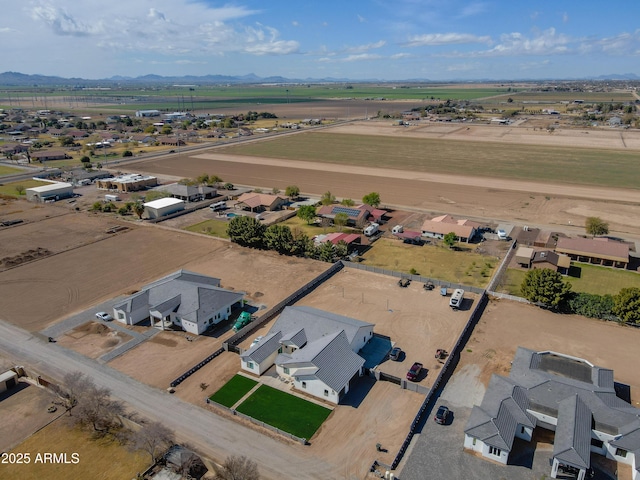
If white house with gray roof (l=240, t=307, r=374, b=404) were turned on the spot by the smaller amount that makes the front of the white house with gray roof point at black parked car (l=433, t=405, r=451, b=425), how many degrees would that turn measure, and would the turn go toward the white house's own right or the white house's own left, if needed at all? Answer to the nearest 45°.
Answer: approximately 90° to the white house's own left

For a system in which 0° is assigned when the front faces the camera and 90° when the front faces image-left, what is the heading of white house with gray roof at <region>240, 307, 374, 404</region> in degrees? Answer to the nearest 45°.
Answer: approximately 45°

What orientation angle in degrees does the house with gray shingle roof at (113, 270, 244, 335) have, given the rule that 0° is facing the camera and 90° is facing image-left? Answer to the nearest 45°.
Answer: approximately 45°

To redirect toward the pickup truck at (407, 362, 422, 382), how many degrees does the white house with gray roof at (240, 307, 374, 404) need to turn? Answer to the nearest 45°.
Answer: approximately 135° to its left

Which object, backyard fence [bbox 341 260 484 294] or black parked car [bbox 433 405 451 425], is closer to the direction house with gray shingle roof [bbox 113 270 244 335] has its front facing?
the black parked car

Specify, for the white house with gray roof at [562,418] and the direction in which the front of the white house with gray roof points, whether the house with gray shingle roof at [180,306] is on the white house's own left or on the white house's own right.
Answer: on the white house's own right

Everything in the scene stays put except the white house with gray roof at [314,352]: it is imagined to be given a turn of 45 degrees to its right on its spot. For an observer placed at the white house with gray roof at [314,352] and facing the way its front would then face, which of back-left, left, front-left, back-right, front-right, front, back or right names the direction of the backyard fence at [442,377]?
back

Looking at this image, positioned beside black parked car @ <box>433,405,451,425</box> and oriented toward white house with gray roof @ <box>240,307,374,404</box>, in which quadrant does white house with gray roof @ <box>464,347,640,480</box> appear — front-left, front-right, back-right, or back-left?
back-right

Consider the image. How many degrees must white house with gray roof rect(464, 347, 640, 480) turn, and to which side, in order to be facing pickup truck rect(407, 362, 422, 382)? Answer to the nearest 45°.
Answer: approximately 90° to its right

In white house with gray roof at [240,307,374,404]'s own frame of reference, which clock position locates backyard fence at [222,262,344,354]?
The backyard fence is roughly at 4 o'clock from the white house with gray roof.
